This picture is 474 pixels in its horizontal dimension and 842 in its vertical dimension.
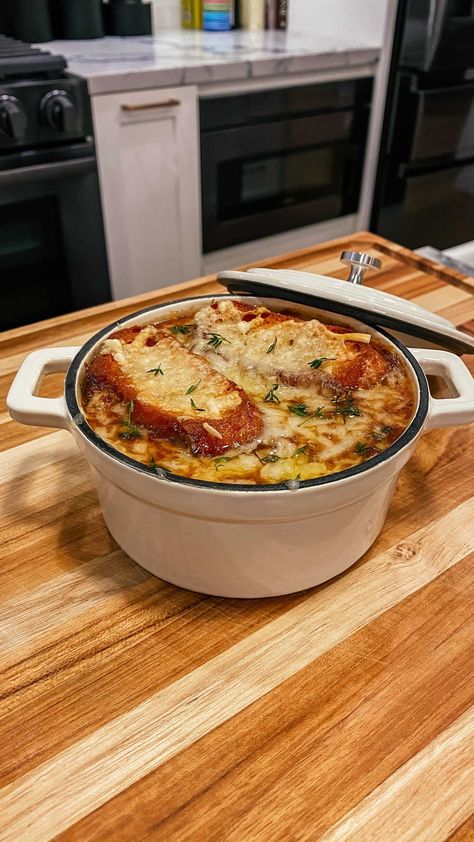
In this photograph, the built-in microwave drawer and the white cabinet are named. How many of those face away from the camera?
0

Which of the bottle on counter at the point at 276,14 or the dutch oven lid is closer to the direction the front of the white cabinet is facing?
the dutch oven lid

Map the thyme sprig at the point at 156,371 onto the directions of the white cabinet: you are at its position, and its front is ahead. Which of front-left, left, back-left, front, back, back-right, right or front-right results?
front-right

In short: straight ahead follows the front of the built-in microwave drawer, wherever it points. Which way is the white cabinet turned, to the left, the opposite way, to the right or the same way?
the same way

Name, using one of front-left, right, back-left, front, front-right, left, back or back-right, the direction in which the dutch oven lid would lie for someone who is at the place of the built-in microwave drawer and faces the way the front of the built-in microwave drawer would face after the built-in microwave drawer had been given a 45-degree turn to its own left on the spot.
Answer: right

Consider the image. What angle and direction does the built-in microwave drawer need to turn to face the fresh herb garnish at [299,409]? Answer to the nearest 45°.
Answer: approximately 45° to its right

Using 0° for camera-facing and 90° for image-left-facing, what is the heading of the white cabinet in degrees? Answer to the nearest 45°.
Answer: approximately 315°

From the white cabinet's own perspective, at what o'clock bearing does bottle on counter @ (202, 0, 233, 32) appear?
The bottle on counter is roughly at 8 o'clock from the white cabinet.

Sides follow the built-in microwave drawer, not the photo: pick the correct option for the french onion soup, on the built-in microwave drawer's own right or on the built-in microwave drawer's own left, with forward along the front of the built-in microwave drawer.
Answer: on the built-in microwave drawer's own right

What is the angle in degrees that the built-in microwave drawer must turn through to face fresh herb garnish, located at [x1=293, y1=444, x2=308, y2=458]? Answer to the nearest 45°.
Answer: approximately 45° to its right

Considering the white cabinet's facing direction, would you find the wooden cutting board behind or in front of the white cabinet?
in front

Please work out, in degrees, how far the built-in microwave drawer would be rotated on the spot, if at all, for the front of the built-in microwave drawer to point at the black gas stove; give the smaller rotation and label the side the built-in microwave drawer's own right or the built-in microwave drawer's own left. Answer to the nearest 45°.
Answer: approximately 90° to the built-in microwave drawer's own right

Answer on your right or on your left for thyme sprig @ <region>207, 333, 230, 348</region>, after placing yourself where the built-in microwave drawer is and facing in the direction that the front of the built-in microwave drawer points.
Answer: on your right

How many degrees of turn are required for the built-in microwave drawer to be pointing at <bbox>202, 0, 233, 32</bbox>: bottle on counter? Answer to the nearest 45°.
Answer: approximately 180°

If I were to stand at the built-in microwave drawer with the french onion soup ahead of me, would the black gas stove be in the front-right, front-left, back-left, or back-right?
front-right

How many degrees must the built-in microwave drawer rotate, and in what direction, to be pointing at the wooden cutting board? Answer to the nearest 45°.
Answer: approximately 45° to its right

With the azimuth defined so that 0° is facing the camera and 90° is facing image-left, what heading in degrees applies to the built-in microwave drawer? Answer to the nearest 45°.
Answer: approximately 315°
